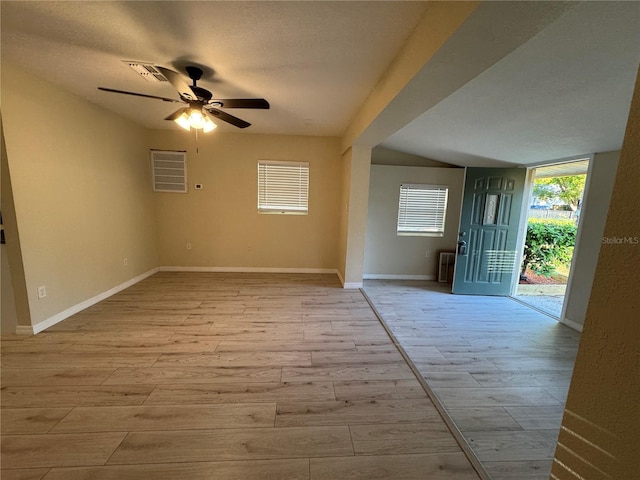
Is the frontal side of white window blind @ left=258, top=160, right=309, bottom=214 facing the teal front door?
no

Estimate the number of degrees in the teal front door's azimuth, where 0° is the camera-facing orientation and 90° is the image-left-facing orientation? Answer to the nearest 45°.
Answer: approximately 0°

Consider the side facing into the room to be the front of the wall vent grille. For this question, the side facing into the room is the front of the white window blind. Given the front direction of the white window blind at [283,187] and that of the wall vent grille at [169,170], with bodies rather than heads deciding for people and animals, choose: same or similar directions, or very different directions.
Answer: same or similar directions

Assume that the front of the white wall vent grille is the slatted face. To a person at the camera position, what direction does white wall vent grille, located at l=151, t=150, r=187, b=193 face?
facing the viewer

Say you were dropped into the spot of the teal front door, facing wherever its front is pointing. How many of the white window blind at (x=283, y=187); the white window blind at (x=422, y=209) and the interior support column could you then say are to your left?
0

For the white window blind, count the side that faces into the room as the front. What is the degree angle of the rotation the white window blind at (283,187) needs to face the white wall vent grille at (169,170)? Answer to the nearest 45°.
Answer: approximately 90° to its right

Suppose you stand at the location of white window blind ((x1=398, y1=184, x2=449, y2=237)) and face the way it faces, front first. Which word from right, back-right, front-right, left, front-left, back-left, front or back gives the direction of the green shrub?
back-left

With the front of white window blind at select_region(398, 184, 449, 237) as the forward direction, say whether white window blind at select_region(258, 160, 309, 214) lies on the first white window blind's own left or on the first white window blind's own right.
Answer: on the first white window blind's own right

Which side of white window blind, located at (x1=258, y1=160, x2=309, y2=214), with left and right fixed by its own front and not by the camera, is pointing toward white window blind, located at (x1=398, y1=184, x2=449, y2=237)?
left

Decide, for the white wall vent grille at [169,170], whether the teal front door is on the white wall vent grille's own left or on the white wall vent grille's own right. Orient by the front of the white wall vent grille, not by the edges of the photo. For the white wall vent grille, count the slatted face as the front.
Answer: on the white wall vent grille's own left

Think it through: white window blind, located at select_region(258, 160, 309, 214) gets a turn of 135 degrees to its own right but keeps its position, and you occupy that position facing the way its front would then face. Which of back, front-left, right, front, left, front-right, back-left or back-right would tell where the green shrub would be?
back-right

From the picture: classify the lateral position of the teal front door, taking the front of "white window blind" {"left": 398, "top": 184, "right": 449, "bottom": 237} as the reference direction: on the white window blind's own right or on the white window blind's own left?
on the white window blind's own left

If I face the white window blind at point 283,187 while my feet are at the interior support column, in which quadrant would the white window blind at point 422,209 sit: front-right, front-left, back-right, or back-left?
back-right

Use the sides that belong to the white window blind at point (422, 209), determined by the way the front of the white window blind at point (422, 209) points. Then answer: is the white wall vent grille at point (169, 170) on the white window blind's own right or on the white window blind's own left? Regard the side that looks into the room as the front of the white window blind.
on the white window blind's own right

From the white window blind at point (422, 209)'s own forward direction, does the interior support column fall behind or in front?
in front

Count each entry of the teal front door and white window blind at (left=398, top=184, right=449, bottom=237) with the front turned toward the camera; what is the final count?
2
